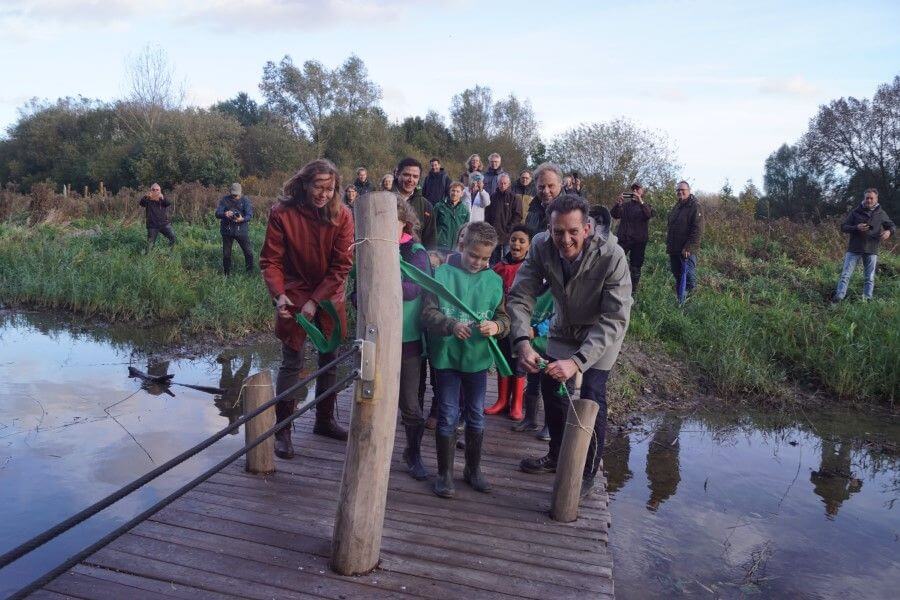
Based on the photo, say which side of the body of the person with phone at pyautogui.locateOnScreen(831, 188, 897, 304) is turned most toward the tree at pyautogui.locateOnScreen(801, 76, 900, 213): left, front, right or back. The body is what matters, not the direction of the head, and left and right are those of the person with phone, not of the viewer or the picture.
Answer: back

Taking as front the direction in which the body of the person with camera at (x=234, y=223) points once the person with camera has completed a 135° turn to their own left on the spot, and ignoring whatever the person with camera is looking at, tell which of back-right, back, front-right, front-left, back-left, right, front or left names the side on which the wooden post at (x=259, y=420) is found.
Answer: back-right

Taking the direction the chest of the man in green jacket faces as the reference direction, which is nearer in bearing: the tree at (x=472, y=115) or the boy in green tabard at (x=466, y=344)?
the boy in green tabard

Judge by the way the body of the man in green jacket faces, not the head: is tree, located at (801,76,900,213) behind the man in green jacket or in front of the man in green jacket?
behind

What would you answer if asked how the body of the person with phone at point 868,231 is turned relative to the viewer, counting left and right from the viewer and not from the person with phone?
facing the viewer

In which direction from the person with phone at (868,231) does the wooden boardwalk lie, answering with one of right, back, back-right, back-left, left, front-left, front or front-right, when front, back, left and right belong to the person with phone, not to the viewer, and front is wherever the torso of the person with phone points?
front

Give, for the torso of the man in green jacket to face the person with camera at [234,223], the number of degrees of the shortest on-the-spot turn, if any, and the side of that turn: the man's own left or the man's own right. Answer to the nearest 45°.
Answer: approximately 135° to the man's own right

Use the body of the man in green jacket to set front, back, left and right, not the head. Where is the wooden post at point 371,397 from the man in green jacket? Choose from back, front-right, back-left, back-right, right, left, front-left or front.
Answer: front

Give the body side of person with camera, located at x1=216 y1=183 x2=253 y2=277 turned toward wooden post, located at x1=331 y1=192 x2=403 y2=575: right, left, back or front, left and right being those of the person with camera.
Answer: front
